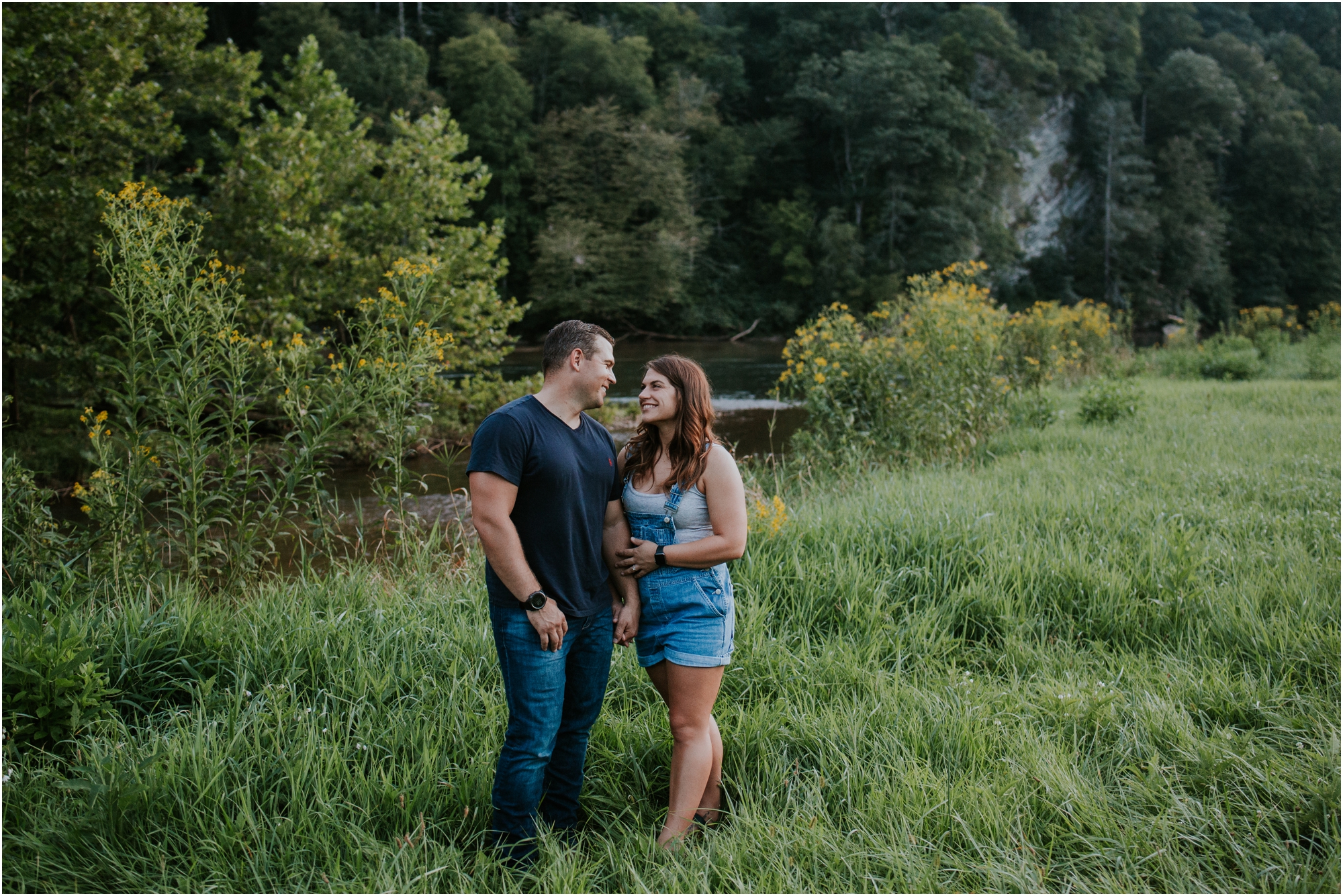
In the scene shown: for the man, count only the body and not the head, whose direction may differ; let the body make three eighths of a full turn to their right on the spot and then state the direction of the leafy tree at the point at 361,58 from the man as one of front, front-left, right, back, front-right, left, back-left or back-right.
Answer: right

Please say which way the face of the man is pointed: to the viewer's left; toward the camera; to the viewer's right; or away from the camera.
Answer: to the viewer's right

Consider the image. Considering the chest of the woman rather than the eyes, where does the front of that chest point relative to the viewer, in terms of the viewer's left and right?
facing the viewer and to the left of the viewer

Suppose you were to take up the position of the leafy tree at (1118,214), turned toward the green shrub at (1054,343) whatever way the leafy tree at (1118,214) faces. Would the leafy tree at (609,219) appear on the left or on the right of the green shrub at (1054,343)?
right

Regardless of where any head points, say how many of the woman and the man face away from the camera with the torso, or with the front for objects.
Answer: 0

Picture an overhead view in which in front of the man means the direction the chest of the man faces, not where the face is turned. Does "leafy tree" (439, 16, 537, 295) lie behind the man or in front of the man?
behind

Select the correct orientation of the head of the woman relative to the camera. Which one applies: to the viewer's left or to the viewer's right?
to the viewer's left

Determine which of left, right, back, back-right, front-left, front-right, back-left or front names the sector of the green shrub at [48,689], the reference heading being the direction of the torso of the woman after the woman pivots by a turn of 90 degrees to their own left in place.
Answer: back-right

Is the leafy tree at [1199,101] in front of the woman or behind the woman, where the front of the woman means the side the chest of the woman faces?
behind

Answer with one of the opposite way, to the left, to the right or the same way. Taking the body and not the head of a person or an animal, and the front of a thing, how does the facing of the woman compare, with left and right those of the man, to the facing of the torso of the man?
to the right

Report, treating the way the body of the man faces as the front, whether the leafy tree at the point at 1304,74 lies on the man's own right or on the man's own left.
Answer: on the man's own left

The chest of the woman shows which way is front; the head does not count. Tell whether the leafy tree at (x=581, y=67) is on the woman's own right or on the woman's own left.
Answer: on the woman's own right

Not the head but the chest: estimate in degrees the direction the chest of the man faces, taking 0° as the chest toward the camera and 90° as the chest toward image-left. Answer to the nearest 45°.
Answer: approximately 315°
